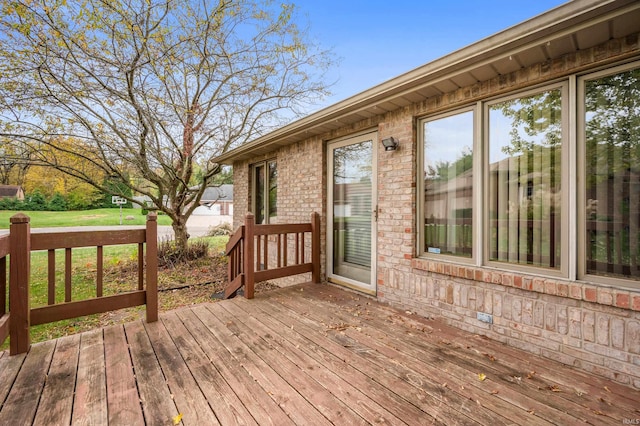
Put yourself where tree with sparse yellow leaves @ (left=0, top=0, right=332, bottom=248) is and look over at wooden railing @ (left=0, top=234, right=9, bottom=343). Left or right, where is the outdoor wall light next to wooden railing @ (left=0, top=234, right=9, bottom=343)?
left

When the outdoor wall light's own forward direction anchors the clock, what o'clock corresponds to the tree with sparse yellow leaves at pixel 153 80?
The tree with sparse yellow leaves is roughly at 2 o'clock from the outdoor wall light.

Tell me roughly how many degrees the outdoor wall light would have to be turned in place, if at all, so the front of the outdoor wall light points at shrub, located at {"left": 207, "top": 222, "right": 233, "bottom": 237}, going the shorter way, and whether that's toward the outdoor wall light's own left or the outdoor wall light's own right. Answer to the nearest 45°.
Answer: approximately 90° to the outdoor wall light's own right

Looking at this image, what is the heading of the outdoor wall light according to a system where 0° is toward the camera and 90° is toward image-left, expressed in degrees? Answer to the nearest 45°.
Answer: approximately 45°

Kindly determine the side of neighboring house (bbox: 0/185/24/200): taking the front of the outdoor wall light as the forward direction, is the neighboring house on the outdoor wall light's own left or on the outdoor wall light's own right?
on the outdoor wall light's own right

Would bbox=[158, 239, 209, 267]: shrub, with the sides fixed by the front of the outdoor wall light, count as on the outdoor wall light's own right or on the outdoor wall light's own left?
on the outdoor wall light's own right

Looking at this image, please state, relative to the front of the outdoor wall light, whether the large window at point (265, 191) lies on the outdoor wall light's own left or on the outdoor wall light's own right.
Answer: on the outdoor wall light's own right
